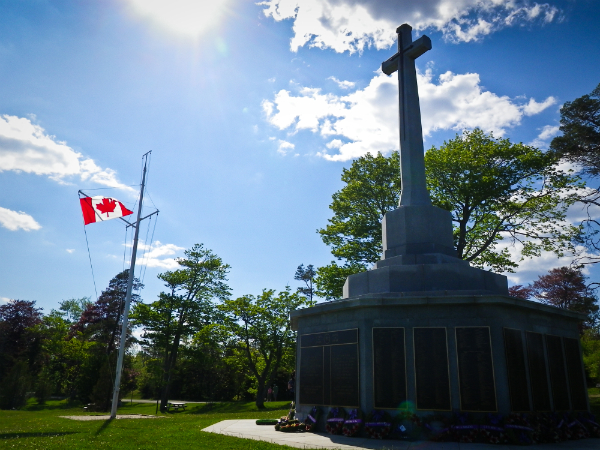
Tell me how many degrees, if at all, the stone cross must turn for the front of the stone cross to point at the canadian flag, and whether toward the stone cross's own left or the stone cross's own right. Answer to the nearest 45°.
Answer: approximately 45° to the stone cross's own right

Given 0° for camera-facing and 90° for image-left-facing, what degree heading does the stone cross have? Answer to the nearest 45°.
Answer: approximately 45°

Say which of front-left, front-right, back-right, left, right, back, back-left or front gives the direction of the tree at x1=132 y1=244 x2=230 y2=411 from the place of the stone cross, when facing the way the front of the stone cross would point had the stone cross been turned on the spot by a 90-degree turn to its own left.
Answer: back

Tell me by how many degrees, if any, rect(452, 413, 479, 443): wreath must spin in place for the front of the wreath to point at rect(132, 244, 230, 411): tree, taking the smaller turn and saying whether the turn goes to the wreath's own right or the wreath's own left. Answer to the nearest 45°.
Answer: approximately 135° to the wreath's own right

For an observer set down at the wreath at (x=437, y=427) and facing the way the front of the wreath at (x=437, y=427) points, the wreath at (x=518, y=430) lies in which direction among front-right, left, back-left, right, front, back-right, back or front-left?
left

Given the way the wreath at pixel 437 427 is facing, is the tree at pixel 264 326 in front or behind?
behind

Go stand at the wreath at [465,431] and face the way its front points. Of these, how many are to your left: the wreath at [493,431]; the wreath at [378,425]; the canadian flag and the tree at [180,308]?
1

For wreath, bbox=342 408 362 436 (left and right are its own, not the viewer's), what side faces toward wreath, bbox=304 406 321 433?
right
